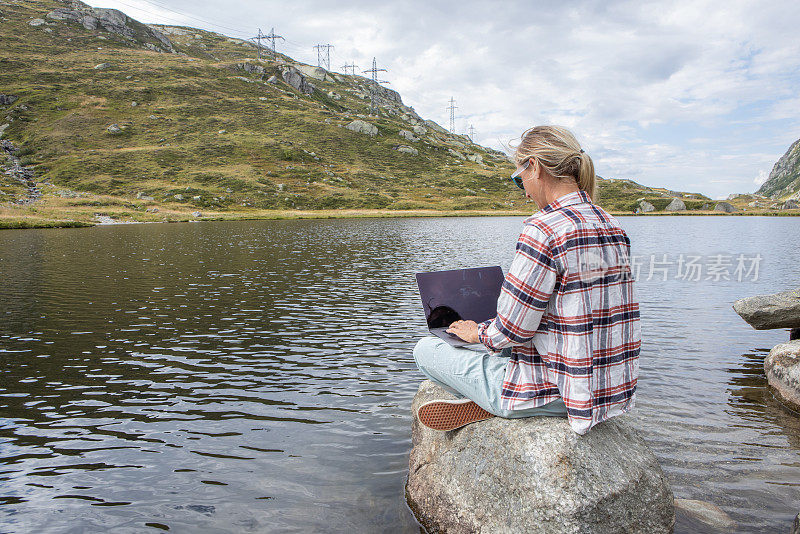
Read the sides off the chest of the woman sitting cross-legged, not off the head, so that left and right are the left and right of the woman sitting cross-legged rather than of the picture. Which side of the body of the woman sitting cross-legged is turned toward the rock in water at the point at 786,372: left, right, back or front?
right

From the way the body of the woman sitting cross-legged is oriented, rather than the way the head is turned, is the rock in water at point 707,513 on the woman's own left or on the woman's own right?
on the woman's own right

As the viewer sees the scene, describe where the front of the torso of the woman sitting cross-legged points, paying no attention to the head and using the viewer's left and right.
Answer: facing away from the viewer and to the left of the viewer

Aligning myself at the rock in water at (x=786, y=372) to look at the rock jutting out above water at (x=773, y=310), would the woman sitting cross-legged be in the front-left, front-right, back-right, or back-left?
back-left

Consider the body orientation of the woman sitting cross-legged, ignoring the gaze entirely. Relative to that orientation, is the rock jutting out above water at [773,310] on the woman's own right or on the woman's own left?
on the woman's own right

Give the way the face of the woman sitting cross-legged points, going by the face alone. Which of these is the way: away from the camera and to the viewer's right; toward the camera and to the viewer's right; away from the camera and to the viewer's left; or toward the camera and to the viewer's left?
away from the camera and to the viewer's left
